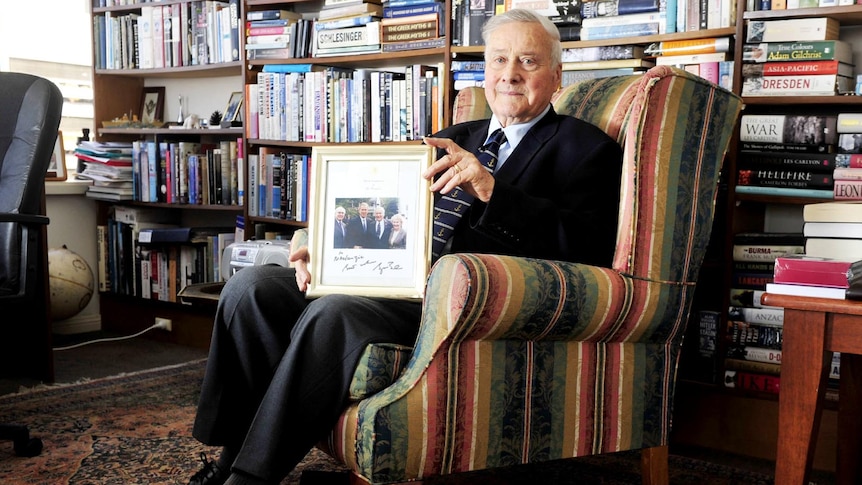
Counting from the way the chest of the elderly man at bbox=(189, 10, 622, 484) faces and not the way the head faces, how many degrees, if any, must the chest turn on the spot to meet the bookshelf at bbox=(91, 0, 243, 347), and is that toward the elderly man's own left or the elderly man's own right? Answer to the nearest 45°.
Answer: approximately 90° to the elderly man's own right

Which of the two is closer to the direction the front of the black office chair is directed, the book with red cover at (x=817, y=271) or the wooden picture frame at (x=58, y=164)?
the book with red cover

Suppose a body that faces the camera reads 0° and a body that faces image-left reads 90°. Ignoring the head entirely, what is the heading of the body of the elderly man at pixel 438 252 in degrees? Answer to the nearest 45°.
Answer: approximately 45°

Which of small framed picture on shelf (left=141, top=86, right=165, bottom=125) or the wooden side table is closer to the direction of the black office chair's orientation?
the wooden side table

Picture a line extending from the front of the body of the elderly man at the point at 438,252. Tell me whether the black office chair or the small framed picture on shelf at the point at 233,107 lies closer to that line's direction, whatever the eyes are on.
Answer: the black office chair

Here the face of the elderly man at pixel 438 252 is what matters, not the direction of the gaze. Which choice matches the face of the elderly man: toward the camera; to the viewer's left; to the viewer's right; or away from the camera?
toward the camera

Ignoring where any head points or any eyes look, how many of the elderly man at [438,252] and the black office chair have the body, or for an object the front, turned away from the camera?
0

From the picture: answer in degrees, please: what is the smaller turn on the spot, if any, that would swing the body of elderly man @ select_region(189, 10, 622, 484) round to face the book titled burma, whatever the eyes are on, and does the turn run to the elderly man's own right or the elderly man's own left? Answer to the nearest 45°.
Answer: approximately 180°

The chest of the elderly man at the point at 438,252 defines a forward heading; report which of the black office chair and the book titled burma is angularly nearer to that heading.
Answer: the black office chair
